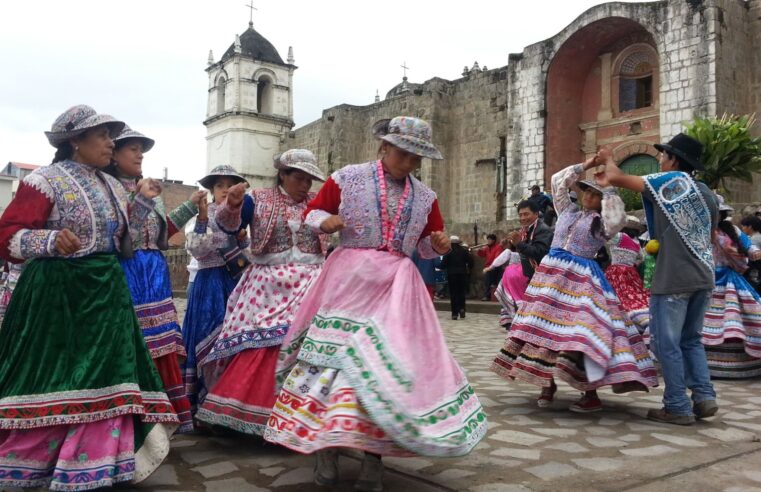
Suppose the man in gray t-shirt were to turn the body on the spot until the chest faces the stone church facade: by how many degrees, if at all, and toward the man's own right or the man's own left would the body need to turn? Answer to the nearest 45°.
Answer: approximately 45° to the man's own right

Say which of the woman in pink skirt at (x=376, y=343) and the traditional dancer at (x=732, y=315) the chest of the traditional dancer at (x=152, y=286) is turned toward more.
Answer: the woman in pink skirt

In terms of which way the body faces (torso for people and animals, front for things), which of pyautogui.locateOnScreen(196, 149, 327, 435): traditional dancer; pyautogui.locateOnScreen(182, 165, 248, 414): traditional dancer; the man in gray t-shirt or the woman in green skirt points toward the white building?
the man in gray t-shirt

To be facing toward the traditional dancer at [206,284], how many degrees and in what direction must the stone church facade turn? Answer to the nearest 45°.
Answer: approximately 45° to its left

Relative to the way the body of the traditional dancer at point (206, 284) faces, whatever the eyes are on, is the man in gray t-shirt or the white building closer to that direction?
the man in gray t-shirt

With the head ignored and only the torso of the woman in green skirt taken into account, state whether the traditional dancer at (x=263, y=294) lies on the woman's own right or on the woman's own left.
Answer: on the woman's own left

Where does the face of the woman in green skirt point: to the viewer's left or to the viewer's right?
to the viewer's right

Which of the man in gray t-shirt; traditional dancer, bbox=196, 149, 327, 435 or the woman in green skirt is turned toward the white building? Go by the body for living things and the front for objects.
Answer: the man in gray t-shirt

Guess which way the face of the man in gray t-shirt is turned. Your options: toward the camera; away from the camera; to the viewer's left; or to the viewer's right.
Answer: to the viewer's left

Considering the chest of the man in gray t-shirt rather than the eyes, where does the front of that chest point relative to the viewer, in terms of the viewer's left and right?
facing away from the viewer and to the left of the viewer

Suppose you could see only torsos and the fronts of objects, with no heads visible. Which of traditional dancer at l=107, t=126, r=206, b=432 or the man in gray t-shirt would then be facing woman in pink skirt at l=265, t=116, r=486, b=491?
the traditional dancer
